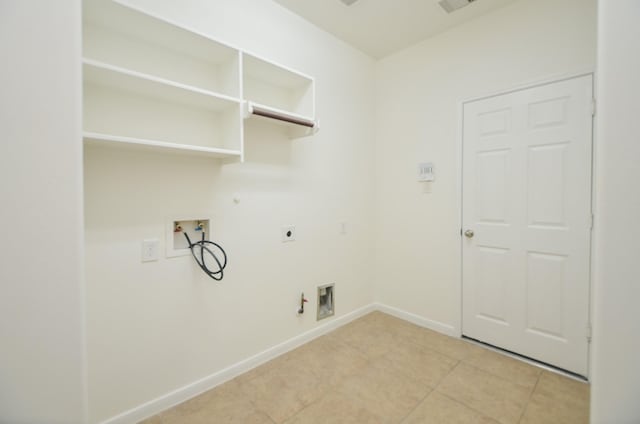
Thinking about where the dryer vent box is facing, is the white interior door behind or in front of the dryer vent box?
in front

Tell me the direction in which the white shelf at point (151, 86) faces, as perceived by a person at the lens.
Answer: facing the viewer and to the right of the viewer

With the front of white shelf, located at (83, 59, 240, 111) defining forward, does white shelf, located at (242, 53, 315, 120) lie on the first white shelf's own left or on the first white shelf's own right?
on the first white shelf's own left

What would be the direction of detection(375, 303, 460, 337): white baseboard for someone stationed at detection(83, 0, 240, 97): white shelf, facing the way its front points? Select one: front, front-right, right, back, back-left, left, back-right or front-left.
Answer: front-left

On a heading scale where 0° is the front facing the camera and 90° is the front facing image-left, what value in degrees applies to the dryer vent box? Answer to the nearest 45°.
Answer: approximately 315°

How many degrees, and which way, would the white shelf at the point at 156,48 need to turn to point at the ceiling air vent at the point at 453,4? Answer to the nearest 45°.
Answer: approximately 45° to its left

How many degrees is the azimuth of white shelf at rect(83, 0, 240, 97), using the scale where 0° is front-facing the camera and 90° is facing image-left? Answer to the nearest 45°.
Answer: approximately 315°
